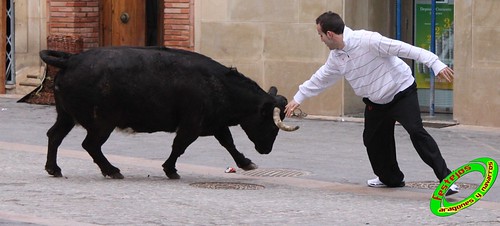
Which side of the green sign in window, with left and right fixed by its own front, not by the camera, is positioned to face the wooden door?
right

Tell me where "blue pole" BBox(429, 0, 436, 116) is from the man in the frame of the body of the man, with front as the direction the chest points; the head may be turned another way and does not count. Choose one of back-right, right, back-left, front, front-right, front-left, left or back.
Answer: back-right

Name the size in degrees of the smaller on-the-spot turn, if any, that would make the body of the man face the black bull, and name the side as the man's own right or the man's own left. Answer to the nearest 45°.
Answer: approximately 45° to the man's own right

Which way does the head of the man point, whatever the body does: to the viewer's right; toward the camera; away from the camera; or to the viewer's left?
to the viewer's left

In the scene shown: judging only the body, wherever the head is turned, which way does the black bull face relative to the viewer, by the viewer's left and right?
facing to the right of the viewer

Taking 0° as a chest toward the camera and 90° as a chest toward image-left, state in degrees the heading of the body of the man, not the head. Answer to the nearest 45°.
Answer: approximately 45°

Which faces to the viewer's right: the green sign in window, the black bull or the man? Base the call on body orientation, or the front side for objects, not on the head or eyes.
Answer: the black bull

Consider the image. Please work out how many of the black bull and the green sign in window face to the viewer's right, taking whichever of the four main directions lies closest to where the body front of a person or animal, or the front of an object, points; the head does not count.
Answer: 1
